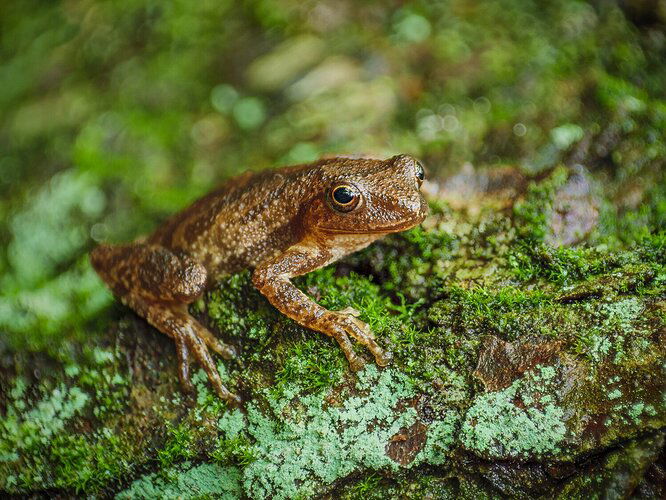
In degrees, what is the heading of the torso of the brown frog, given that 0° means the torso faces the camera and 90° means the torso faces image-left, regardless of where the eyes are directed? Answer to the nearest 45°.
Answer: approximately 315°
